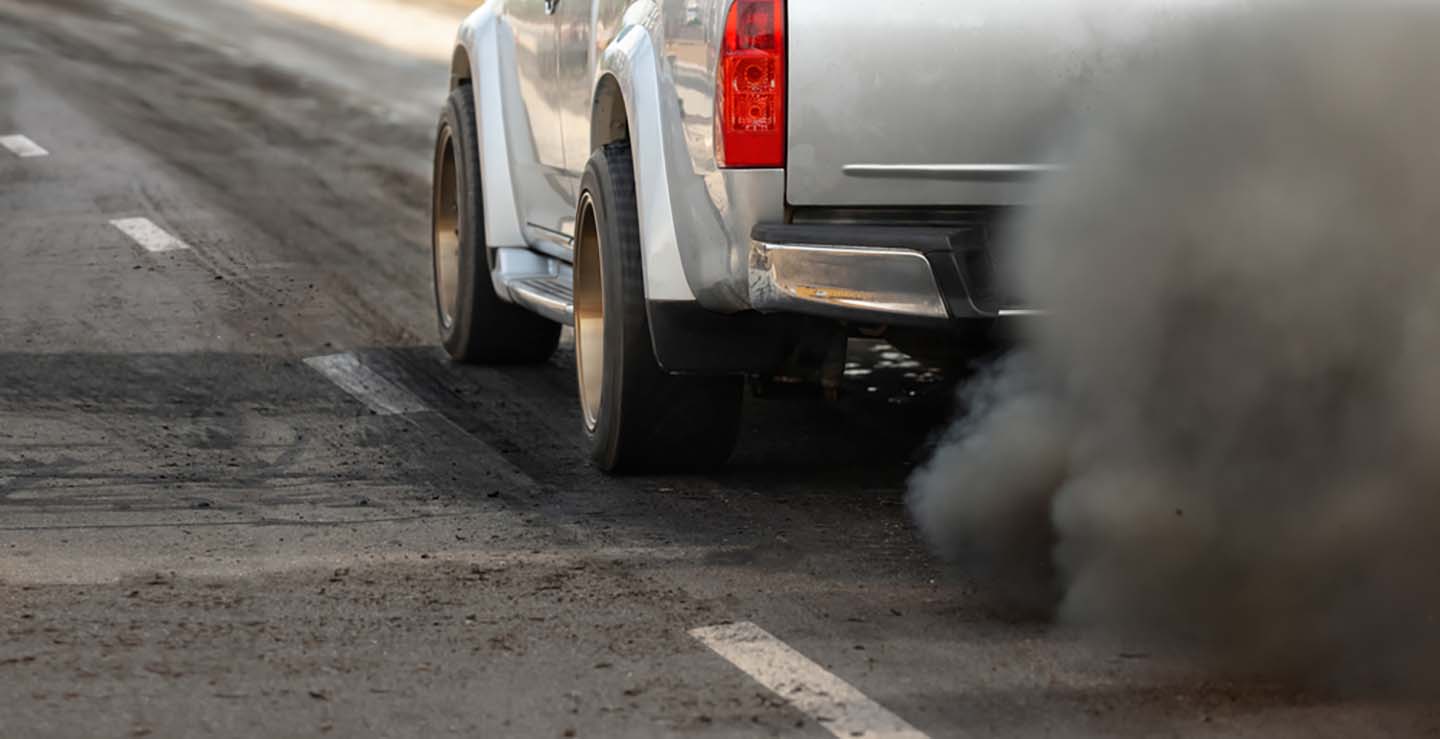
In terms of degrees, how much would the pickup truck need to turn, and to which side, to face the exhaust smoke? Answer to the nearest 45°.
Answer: approximately 135° to its right

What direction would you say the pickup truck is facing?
away from the camera
